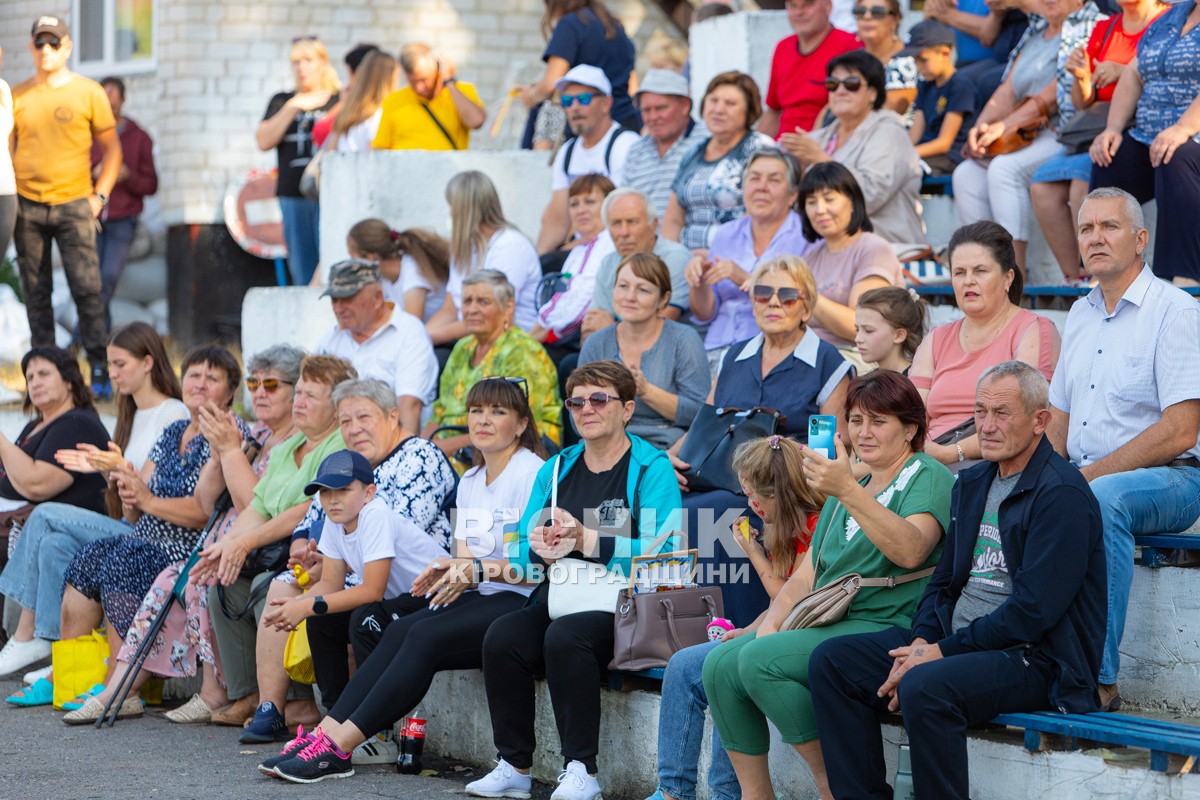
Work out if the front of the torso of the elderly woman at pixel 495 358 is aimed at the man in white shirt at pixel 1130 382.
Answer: no

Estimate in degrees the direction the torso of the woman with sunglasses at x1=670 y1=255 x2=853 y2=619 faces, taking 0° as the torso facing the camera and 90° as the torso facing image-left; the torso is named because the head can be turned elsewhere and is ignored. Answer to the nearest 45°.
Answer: approximately 45°

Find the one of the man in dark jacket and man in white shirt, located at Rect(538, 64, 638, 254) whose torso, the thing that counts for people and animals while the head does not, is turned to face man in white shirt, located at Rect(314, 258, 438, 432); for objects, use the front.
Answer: man in white shirt, located at Rect(538, 64, 638, 254)

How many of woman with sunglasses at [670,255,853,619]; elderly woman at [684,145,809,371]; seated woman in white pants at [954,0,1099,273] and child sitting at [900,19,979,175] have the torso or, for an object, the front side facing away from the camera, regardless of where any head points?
0

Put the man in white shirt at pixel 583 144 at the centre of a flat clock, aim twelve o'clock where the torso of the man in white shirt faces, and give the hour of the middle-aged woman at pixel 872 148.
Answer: The middle-aged woman is roughly at 9 o'clock from the man in white shirt.

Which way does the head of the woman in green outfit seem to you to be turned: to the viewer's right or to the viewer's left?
to the viewer's left

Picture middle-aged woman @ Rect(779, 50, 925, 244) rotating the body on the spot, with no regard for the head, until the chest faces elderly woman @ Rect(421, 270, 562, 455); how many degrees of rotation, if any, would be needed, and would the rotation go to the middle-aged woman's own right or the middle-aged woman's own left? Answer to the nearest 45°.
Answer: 0° — they already face them

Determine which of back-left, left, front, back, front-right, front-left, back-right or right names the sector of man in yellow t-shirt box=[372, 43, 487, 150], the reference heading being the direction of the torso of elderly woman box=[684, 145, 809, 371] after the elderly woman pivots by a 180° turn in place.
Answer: left

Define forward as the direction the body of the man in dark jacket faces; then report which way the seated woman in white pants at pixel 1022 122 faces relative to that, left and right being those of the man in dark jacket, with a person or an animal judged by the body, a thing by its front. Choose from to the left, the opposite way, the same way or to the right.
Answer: the same way

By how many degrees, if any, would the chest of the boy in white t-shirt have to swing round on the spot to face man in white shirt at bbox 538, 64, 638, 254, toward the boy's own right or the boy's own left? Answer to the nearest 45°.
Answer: approximately 180°

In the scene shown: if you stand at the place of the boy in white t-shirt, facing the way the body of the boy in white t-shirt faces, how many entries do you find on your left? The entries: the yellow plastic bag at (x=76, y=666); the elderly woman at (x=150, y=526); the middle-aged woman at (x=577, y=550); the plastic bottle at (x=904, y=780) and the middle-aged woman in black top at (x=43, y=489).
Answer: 2

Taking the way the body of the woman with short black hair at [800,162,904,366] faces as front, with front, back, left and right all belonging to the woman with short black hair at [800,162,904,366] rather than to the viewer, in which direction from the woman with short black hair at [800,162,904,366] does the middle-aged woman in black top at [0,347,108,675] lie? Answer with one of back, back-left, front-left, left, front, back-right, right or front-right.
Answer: front-right

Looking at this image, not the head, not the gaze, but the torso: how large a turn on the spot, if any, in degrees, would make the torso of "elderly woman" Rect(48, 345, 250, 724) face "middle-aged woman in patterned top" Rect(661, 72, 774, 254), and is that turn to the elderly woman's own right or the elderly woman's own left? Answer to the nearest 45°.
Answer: approximately 135° to the elderly woman's own left

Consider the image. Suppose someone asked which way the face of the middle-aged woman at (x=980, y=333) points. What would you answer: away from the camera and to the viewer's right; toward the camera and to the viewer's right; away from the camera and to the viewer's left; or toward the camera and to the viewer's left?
toward the camera and to the viewer's left

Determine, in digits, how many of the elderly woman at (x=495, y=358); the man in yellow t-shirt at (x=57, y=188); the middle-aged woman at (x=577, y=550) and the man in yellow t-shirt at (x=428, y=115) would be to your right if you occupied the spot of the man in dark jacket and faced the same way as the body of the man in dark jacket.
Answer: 4

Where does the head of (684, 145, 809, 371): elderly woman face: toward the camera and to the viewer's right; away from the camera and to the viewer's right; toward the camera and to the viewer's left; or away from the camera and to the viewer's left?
toward the camera and to the viewer's left

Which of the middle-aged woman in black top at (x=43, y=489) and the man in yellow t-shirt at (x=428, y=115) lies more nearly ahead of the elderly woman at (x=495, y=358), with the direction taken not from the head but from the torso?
the middle-aged woman in black top

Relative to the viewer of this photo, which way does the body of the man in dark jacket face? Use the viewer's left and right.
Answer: facing the viewer and to the left of the viewer

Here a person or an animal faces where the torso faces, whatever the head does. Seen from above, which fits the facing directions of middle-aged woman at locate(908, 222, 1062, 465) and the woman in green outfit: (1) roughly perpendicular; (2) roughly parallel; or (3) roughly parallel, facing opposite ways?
roughly parallel

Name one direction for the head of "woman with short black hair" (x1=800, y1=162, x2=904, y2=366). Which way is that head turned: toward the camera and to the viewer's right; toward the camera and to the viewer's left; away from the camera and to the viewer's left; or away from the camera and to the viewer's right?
toward the camera and to the viewer's left
